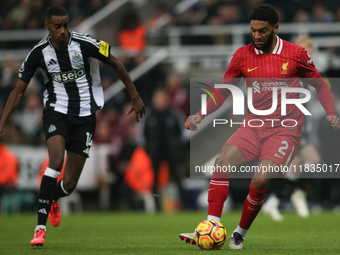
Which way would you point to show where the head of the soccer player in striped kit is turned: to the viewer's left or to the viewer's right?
to the viewer's right

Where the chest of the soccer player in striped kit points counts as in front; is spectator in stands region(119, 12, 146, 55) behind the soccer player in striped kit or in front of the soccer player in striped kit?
behind

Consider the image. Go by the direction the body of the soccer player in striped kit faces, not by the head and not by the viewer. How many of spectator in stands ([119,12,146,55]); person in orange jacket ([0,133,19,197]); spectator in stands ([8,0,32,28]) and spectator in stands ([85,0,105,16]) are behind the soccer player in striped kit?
4

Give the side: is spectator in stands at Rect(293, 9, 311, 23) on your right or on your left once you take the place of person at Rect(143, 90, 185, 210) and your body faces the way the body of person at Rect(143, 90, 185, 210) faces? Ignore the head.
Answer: on your left

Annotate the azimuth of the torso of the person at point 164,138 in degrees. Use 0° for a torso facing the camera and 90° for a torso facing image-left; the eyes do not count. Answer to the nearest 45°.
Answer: approximately 0°

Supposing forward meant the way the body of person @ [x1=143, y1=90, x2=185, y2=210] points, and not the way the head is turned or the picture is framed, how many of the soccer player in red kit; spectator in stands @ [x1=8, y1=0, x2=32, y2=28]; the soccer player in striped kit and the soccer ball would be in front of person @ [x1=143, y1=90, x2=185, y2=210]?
3

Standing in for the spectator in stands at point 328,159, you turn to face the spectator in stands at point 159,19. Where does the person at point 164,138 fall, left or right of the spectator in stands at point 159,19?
left

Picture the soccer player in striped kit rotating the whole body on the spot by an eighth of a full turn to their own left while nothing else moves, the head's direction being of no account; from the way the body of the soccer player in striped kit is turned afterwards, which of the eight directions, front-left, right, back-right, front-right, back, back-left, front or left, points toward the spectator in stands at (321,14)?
left

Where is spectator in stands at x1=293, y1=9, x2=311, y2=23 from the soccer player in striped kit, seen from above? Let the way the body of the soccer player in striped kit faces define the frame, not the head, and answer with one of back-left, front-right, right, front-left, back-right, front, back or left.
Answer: back-left

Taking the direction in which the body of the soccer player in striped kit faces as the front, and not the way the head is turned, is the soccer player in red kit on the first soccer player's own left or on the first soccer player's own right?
on the first soccer player's own left

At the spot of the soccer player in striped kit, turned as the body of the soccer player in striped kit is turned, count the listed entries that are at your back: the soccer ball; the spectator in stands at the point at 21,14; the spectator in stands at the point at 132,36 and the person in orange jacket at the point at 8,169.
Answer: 3

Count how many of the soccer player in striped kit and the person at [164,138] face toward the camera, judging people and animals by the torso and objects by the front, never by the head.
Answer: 2
